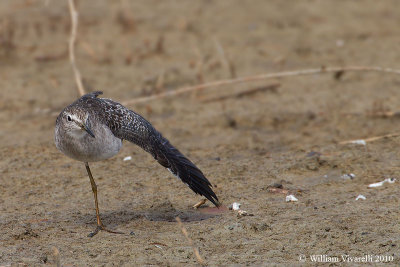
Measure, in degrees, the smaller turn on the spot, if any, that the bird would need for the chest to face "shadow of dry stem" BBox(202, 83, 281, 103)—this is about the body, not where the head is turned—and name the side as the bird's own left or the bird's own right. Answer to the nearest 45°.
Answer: approximately 135° to the bird's own left

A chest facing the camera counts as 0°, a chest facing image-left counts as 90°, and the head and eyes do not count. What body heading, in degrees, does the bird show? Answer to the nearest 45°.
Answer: approximately 0°
